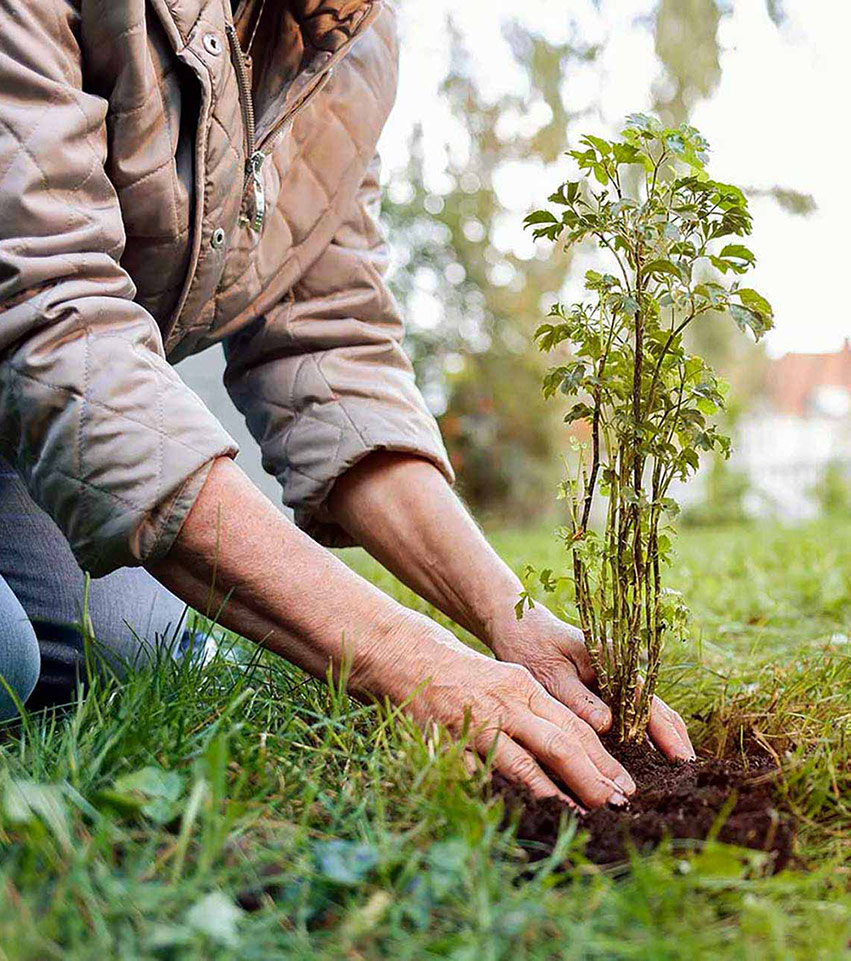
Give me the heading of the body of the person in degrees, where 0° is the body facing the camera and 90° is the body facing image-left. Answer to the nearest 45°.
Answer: approximately 315°

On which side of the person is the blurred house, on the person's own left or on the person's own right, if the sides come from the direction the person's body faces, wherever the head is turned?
on the person's own left

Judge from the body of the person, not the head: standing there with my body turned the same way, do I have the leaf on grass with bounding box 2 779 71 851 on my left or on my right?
on my right

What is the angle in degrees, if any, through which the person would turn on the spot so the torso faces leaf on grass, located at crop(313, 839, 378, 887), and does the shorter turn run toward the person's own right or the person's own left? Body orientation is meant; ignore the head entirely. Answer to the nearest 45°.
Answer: approximately 45° to the person's own right
